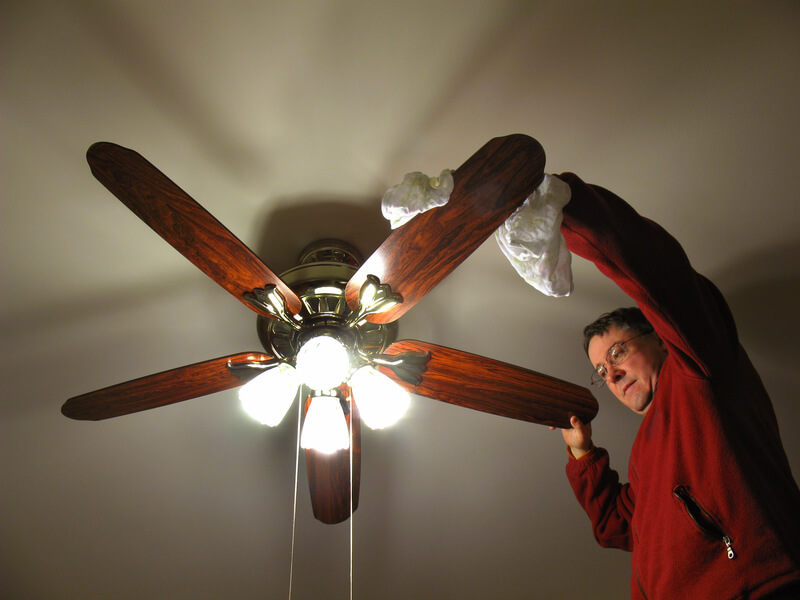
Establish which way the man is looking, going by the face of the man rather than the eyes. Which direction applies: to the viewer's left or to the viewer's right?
to the viewer's left

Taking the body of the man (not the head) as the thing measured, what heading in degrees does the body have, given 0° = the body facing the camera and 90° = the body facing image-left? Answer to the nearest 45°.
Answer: approximately 45°

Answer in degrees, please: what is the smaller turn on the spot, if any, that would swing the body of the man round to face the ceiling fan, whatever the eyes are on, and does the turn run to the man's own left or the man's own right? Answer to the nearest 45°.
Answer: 0° — they already face it
